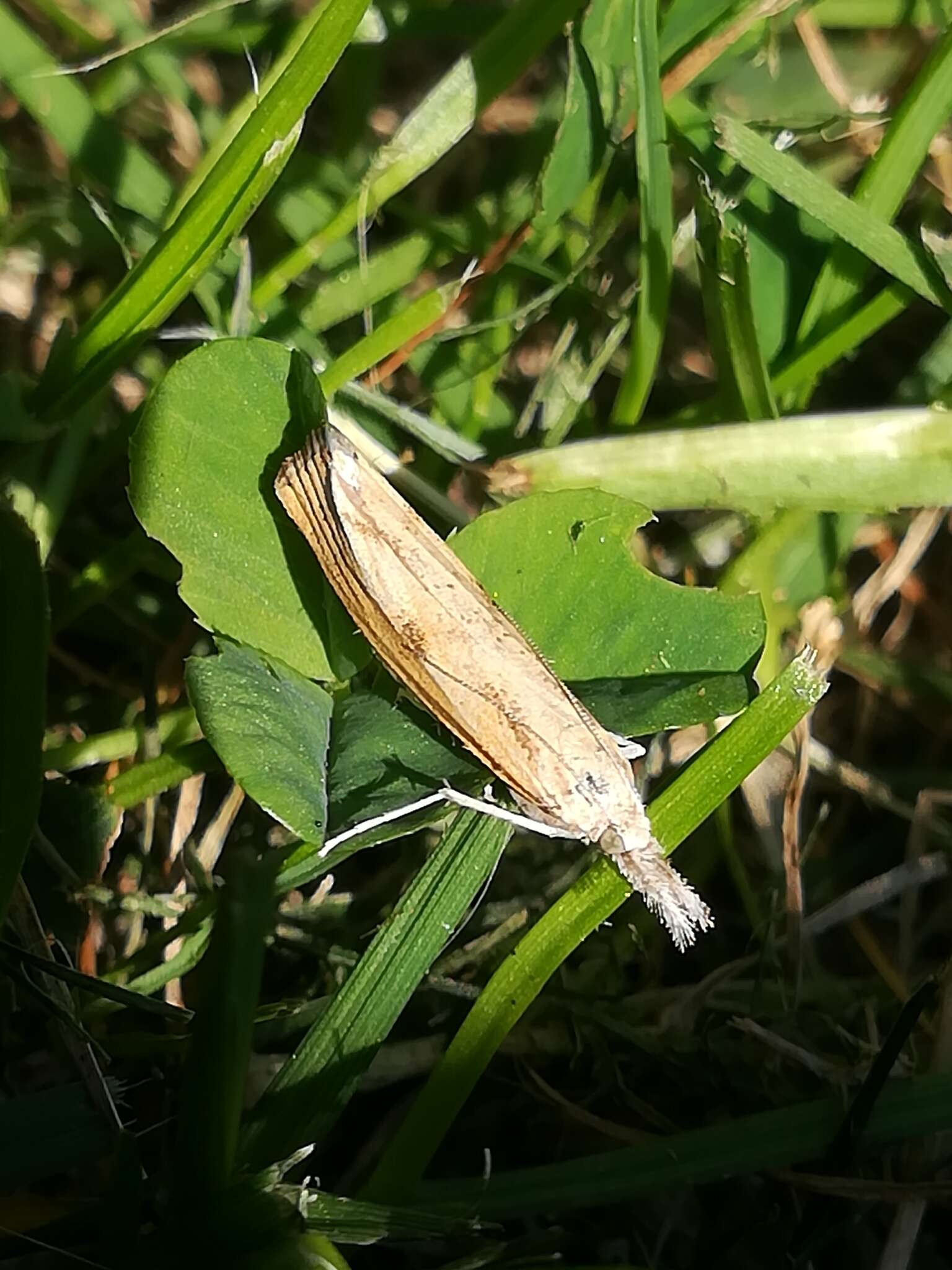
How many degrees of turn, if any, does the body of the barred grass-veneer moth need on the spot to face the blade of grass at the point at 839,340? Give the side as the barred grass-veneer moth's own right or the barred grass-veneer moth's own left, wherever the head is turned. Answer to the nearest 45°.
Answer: approximately 90° to the barred grass-veneer moth's own left

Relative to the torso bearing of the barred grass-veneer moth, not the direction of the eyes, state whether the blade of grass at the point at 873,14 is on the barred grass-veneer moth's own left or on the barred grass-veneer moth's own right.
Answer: on the barred grass-veneer moth's own left

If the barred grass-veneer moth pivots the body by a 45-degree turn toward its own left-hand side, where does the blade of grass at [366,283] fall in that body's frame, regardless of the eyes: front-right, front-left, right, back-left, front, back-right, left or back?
left
